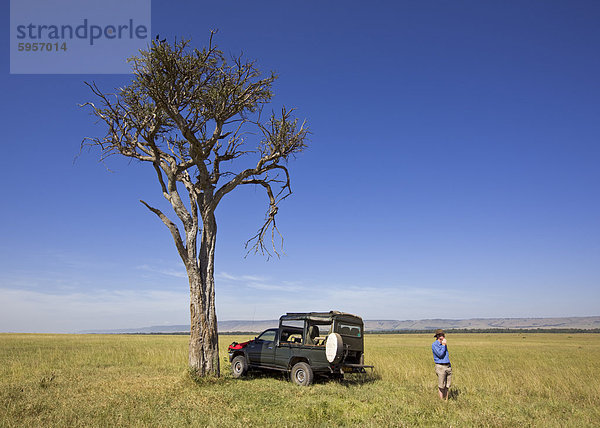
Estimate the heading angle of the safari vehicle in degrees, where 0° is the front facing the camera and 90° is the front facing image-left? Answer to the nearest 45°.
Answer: approximately 135°

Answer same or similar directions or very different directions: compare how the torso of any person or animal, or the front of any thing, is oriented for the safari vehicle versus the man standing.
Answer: very different directions

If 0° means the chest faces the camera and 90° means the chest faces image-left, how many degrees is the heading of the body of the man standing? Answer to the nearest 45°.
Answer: approximately 315°

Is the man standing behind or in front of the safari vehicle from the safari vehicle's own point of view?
behind

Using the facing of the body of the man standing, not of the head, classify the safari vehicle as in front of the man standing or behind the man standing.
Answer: behind
